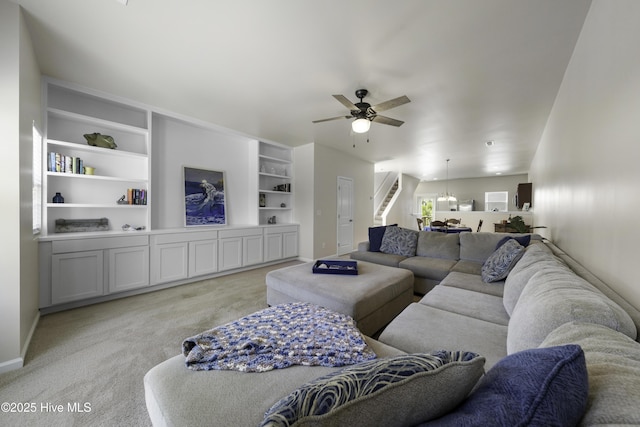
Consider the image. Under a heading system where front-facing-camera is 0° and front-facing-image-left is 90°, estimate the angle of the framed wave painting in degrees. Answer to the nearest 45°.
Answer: approximately 315°

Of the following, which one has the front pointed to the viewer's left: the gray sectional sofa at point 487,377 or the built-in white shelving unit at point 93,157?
the gray sectional sofa

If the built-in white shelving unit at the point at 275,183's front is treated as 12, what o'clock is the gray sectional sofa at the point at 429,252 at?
The gray sectional sofa is roughly at 12 o'clock from the built-in white shelving unit.

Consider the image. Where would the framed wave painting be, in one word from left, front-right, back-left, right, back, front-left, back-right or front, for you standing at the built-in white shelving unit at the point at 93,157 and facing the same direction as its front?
front-left

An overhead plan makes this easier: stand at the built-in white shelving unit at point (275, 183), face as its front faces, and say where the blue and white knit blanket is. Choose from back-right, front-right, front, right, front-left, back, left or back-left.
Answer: front-right

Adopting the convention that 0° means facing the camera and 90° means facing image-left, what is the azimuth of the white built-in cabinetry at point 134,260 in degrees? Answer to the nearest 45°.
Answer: approximately 315°

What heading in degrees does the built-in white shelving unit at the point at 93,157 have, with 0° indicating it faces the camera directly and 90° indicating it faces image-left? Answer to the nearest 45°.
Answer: approximately 315°

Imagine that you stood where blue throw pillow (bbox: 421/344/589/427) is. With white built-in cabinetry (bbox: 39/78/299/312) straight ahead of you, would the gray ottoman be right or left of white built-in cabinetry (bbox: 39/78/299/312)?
right

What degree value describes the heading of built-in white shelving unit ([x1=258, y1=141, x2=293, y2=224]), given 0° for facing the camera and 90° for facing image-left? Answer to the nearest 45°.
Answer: approximately 315°

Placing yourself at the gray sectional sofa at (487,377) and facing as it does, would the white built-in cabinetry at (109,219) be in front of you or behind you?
in front

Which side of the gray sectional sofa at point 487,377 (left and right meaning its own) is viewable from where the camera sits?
left

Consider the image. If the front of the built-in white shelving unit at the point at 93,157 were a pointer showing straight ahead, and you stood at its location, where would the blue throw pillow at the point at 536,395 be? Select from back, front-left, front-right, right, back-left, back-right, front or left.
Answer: front-right
